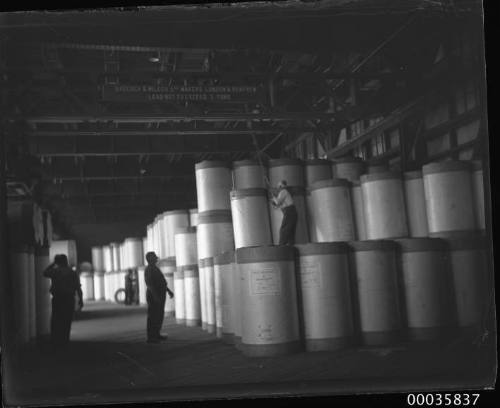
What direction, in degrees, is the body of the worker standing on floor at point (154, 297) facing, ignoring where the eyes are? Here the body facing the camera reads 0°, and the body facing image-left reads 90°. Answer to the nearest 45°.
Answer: approximately 270°

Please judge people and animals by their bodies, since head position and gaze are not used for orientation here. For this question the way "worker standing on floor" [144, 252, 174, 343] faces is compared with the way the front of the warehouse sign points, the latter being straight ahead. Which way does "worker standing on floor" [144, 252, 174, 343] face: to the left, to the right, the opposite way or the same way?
to the left

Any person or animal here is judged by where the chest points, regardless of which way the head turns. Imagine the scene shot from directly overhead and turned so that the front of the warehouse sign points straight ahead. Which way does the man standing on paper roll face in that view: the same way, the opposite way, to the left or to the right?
to the right

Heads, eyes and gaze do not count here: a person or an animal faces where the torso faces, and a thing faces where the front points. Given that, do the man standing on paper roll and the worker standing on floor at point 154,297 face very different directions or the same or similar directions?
very different directions

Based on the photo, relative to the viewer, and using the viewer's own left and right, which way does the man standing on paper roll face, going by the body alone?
facing to the left of the viewer

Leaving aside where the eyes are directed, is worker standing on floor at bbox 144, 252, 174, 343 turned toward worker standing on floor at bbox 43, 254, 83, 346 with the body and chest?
no

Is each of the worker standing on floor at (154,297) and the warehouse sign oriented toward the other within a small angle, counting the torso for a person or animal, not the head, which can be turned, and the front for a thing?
no

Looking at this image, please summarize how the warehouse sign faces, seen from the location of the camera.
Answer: facing the viewer
